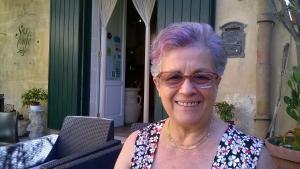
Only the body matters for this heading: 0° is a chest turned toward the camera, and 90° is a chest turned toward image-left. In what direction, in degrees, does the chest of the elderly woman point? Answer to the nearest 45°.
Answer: approximately 0°

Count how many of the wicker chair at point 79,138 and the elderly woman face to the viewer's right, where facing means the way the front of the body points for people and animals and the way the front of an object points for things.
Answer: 0

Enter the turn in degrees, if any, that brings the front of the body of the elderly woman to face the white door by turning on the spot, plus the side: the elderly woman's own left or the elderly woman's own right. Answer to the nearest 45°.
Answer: approximately 180°

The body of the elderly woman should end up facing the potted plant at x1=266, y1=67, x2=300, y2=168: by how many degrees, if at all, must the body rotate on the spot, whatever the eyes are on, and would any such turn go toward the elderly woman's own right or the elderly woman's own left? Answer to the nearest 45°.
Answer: approximately 135° to the elderly woman's own left

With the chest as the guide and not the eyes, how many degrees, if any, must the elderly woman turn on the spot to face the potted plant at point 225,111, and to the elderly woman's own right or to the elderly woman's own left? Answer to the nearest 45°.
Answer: approximately 180°

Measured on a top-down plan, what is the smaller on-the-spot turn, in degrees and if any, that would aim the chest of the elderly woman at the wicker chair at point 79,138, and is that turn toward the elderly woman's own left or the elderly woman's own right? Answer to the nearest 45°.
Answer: approximately 135° to the elderly woman's own right

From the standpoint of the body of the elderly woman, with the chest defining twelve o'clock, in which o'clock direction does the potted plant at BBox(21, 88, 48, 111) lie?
The potted plant is roughly at 5 o'clock from the elderly woman.
